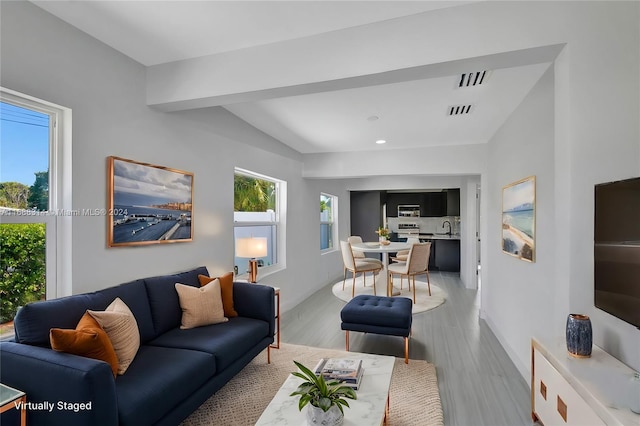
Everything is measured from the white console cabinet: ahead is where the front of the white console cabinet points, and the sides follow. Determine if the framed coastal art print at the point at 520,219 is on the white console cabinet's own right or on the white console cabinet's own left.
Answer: on the white console cabinet's own right

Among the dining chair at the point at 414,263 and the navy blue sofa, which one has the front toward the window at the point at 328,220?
the dining chair

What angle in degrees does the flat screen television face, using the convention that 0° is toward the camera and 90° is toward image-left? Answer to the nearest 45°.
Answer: approximately 45°

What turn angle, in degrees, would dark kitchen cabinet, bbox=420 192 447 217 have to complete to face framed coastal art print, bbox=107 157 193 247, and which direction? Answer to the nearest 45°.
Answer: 0° — it already faces it

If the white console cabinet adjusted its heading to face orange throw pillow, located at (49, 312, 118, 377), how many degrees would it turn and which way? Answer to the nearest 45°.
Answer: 0° — it already faces it

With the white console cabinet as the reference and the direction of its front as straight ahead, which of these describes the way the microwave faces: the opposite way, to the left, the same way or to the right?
to the left

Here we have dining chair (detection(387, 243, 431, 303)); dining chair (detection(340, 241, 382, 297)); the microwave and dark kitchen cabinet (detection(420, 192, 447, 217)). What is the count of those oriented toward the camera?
2

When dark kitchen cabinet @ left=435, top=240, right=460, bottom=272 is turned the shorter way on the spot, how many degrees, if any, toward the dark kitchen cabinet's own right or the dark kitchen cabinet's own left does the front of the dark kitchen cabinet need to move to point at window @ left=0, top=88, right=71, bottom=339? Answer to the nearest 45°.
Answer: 0° — it already faces it

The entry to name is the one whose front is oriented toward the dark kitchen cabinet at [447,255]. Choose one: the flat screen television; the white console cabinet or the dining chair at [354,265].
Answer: the dining chair

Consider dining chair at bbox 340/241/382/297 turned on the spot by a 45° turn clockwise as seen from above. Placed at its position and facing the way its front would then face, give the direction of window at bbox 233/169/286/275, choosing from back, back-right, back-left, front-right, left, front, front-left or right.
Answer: back-right

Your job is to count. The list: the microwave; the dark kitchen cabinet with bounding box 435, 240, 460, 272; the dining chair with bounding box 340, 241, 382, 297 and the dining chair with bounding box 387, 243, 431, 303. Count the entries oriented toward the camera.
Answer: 2

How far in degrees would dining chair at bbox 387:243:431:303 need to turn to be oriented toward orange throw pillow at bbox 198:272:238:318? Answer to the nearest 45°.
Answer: approximately 90° to its left

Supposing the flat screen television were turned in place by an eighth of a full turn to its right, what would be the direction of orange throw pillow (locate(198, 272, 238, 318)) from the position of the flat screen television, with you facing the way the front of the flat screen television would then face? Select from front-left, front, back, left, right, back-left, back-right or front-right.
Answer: front

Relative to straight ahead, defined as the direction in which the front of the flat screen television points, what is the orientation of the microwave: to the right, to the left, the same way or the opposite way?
to the left

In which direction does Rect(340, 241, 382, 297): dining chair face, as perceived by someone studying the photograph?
facing away from the viewer and to the right of the viewer

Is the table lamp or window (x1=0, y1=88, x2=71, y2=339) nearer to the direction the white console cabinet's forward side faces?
the window

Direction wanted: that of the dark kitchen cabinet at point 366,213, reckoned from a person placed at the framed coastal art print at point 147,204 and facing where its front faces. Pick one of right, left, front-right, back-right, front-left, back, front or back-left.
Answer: left

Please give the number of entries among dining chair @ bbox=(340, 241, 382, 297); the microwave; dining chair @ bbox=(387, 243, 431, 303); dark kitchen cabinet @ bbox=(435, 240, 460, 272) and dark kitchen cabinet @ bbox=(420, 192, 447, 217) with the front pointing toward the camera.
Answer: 3

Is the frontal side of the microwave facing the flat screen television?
yes
